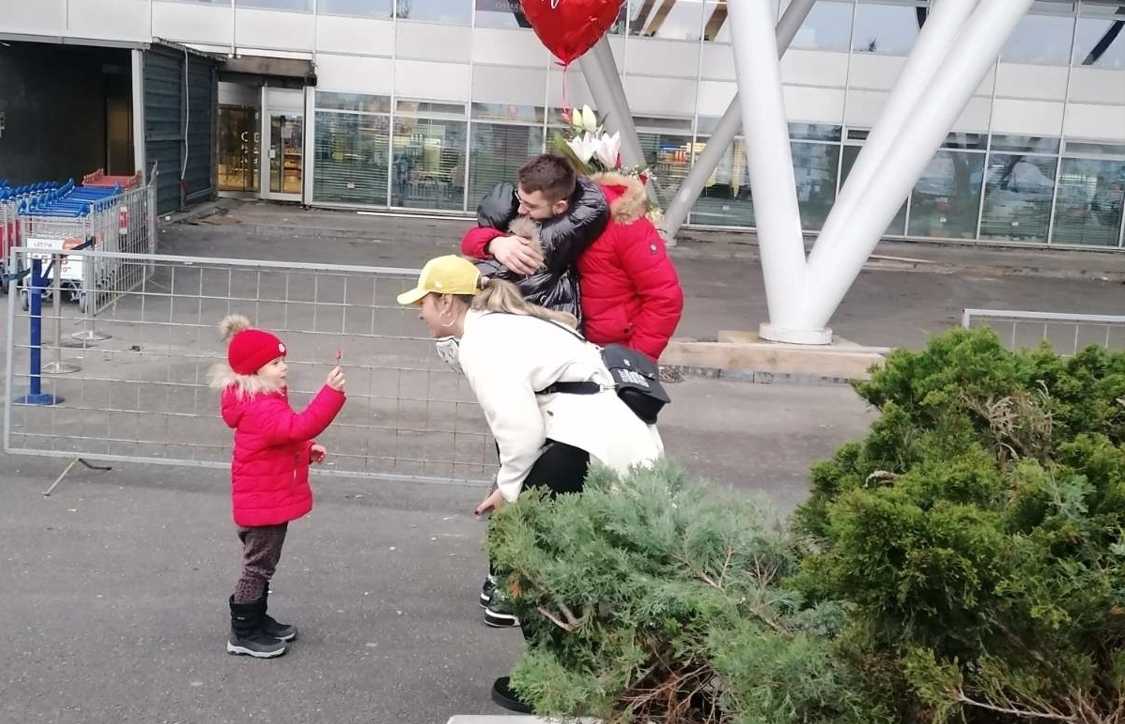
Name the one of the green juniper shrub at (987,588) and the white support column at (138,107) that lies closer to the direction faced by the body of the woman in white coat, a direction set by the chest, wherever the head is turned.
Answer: the white support column

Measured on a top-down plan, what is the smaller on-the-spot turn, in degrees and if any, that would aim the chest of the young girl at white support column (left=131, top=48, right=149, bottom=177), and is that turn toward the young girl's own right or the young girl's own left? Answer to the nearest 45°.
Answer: approximately 90° to the young girl's own left

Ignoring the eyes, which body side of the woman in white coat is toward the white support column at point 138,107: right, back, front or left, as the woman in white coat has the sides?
right

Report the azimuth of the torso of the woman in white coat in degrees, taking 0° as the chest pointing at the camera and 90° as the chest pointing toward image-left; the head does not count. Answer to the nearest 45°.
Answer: approximately 90°

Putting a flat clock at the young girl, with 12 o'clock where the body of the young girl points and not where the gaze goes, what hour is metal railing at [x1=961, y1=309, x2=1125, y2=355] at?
The metal railing is roughly at 11 o'clock from the young girl.

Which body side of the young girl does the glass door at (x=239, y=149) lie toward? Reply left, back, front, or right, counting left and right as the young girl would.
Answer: left

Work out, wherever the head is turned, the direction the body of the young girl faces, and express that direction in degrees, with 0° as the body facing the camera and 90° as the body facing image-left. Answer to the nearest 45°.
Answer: approximately 270°

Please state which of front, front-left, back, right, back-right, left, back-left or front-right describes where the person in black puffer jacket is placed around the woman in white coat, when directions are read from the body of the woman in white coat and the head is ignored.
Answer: right

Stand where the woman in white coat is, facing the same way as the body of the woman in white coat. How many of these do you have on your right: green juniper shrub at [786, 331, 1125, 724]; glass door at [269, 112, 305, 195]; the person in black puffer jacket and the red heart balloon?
3

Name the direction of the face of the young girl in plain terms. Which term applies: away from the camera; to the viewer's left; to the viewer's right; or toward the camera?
to the viewer's right

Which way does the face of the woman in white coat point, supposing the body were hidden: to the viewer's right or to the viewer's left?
to the viewer's left

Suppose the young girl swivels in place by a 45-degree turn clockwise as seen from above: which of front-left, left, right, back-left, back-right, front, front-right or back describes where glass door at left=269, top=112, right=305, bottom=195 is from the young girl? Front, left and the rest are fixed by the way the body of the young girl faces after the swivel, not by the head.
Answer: back-left

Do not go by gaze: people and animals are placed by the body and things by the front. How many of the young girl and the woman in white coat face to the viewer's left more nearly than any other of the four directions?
1

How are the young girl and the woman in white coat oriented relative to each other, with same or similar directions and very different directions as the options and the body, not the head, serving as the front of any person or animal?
very different directions

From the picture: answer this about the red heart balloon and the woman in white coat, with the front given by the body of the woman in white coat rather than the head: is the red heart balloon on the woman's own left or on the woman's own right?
on the woman's own right
